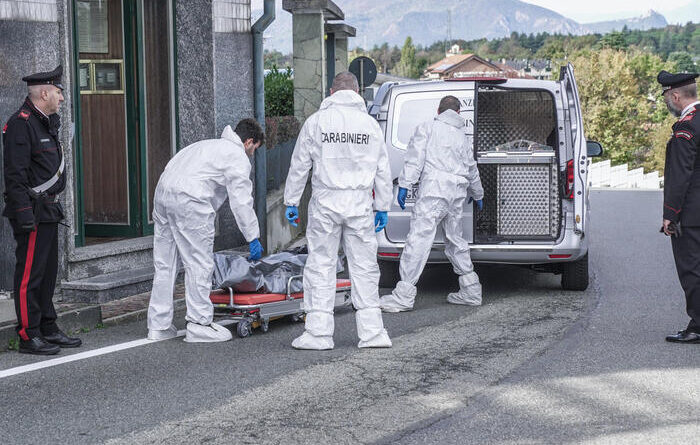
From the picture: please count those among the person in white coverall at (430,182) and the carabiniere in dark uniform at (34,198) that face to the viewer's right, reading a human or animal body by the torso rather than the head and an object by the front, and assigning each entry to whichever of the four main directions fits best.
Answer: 1

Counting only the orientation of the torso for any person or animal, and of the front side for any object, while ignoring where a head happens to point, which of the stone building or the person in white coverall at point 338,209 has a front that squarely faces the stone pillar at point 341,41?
the person in white coverall

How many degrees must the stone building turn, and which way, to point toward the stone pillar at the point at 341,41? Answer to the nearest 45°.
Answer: approximately 90° to its left

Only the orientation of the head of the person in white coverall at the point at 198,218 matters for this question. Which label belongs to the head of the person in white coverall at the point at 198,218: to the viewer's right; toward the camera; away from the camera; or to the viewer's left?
to the viewer's right

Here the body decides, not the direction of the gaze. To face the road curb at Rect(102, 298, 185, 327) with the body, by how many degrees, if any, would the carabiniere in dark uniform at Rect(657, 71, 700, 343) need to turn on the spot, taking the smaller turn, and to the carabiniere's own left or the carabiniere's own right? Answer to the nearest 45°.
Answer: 0° — they already face it

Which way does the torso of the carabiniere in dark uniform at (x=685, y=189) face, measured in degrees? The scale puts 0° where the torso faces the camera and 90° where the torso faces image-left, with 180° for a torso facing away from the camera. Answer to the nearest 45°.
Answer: approximately 90°

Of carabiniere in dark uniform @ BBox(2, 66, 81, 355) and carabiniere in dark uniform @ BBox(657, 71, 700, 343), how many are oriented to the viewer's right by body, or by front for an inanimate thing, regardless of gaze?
1

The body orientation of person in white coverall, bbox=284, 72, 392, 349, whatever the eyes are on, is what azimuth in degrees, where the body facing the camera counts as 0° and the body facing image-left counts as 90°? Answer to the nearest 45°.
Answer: approximately 180°

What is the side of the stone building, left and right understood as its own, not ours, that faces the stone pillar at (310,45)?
left

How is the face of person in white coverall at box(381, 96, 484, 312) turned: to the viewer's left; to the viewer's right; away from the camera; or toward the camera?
away from the camera

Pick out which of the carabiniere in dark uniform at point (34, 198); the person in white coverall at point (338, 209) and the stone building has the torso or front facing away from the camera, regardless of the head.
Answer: the person in white coverall

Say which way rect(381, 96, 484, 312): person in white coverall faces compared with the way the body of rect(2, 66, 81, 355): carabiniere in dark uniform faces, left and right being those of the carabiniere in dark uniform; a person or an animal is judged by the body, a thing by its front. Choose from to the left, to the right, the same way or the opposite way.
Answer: to the left

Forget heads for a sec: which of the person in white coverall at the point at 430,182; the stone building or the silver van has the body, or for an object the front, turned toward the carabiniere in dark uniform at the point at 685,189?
the stone building

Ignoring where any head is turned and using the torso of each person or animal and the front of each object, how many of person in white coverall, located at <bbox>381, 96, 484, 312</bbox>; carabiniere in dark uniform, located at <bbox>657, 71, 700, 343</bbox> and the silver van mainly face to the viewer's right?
0

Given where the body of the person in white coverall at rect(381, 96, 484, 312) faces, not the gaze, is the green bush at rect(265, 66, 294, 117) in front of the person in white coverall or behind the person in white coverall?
in front

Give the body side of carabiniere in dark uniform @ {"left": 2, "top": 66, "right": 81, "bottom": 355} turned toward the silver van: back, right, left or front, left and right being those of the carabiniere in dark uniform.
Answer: front

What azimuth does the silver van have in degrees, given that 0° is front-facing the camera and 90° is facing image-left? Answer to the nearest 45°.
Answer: approximately 180°

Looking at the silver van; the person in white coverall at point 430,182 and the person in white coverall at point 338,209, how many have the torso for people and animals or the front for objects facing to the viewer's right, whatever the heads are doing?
0

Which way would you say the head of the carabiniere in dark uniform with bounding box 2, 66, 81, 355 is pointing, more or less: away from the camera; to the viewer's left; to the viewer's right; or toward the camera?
to the viewer's right
